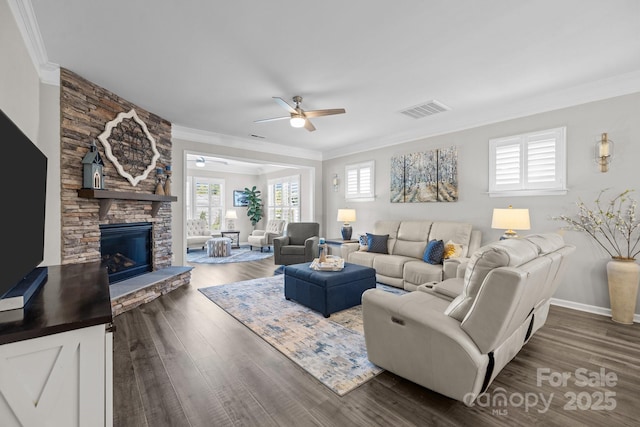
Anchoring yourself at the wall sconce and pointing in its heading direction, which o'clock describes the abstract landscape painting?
The abstract landscape painting is roughly at 3 o'clock from the wall sconce.

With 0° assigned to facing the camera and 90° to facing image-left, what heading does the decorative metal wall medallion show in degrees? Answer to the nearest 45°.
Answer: approximately 315°

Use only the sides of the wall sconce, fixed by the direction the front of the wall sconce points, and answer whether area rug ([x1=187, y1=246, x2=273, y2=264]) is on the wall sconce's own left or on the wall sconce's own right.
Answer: on the wall sconce's own right

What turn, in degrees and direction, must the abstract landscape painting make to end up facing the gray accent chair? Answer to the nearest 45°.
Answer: approximately 45° to its right

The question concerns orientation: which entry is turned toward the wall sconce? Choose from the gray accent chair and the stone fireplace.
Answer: the stone fireplace

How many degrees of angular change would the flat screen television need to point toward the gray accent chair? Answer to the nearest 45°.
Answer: approximately 45° to its left
